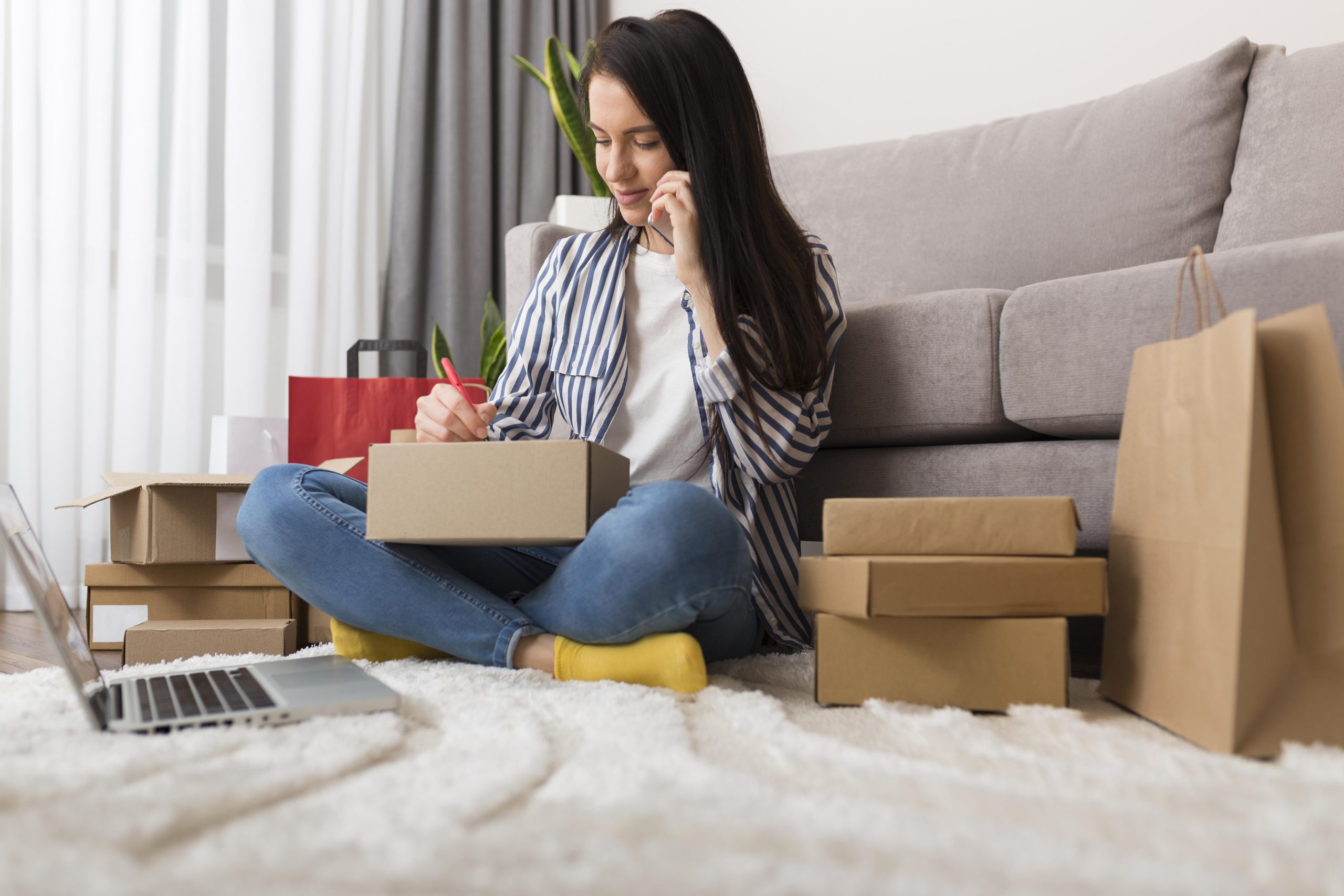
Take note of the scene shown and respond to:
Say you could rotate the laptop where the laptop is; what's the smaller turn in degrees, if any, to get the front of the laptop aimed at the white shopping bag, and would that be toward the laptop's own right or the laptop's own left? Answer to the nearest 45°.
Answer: approximately 90° to the laptop's own left

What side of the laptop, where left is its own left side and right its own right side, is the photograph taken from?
right

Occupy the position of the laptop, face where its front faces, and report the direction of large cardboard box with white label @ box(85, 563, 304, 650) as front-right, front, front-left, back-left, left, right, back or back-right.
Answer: left

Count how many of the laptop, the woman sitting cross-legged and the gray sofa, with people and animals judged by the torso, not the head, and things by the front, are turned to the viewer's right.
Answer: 1

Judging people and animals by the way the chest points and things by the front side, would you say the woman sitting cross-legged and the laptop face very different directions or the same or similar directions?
very different directions

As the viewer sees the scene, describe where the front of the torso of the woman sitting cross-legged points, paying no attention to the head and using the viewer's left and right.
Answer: facing the viewer and to the left of the viewer

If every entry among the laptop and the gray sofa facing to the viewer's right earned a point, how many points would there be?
1

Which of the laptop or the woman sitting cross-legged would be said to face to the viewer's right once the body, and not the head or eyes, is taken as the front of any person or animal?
the laptop

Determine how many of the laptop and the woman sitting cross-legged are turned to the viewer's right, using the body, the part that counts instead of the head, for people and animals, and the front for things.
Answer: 1

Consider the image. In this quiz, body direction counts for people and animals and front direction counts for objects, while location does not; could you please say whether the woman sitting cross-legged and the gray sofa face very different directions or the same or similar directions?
same or similar directions

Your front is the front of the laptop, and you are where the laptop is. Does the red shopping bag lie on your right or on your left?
on your left

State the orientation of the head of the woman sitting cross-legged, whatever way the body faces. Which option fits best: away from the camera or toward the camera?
toward the camera

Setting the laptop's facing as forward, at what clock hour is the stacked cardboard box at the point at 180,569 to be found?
The stacked cardboard box is roughly at 9 o'clock from the laptop.

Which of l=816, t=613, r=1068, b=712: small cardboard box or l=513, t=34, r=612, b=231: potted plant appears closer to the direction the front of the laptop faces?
the small cardboard box
